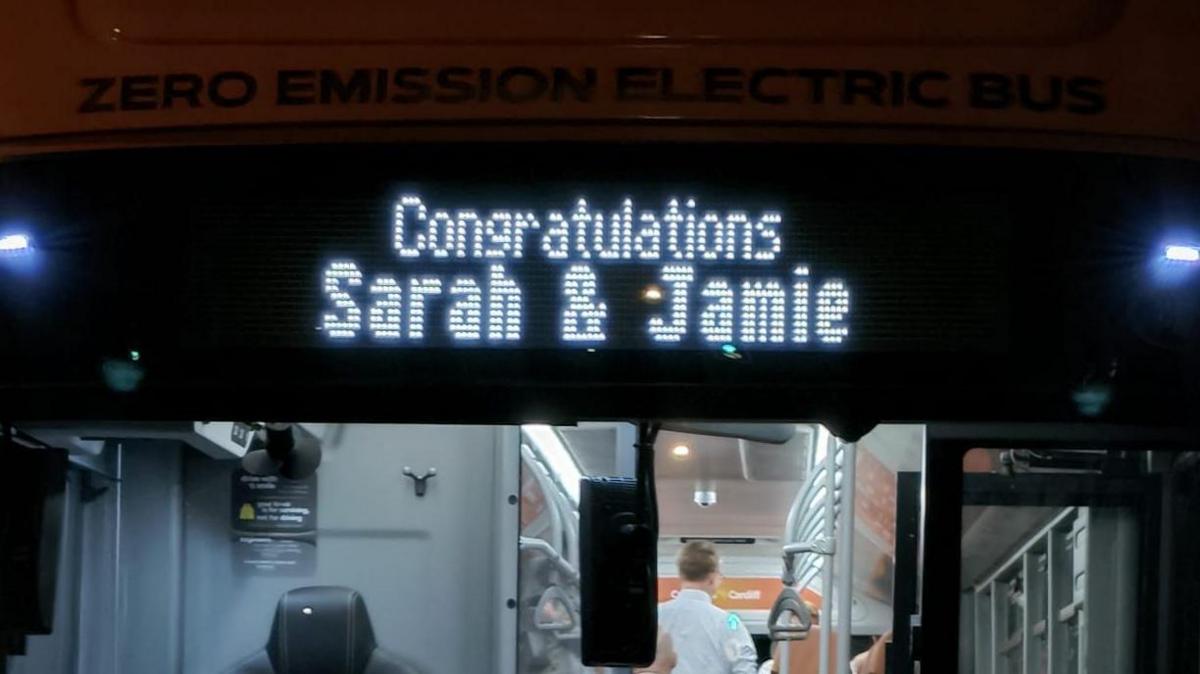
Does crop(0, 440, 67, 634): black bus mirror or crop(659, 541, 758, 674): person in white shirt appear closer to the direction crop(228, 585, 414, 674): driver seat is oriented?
the black bus mirror

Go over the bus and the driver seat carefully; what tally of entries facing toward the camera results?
2

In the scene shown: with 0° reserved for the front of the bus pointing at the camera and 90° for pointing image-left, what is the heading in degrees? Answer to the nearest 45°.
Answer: approximately 0°
